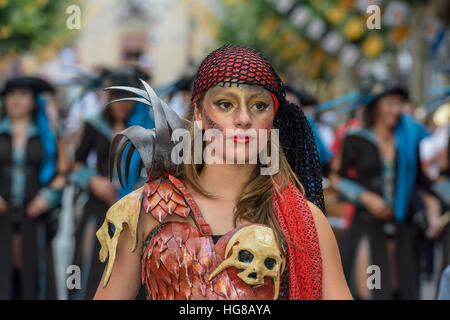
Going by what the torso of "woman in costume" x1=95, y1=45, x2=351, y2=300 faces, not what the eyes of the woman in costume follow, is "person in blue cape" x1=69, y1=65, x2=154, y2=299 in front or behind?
behind

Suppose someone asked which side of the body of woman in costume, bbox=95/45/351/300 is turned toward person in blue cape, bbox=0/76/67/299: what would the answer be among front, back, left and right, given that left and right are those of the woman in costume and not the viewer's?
back

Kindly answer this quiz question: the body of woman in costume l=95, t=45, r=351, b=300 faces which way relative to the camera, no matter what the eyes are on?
toward the camera

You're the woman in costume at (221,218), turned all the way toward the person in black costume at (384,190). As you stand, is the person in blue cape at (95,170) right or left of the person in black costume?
left

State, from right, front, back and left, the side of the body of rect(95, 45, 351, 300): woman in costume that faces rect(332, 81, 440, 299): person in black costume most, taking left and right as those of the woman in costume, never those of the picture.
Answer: back
